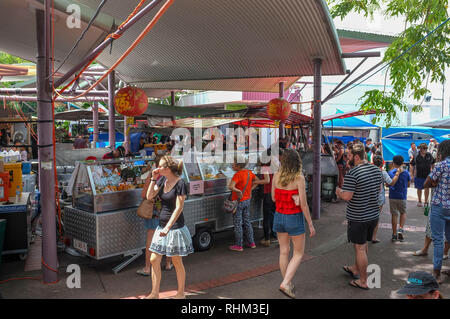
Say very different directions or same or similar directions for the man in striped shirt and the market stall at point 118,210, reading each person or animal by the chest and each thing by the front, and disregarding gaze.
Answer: very different directions

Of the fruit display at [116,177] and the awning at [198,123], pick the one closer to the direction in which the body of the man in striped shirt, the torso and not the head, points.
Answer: the awning

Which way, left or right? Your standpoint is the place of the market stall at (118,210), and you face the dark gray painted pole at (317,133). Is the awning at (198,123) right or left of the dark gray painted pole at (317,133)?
left

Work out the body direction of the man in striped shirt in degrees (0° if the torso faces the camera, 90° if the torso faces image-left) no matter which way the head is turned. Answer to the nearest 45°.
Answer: approximately 135°

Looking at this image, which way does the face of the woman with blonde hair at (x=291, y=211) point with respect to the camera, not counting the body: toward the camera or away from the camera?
away from the camera

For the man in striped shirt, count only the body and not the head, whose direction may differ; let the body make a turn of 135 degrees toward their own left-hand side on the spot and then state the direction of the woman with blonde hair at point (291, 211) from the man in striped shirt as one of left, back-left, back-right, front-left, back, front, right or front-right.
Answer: front-right

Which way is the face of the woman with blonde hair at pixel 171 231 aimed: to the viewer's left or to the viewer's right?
to the viewer's left

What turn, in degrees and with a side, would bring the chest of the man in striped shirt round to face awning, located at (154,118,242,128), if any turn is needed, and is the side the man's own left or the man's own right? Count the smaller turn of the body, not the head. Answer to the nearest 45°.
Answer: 0° — they already face it

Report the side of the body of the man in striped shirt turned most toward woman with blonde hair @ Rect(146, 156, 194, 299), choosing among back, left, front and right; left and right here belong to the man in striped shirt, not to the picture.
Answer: left

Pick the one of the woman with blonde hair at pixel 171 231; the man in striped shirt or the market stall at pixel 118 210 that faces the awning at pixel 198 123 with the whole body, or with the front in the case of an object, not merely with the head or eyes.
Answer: the man in striped shirt

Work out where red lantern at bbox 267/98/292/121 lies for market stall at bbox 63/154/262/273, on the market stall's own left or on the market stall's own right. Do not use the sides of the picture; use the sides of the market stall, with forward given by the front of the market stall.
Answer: on the market stall's own left

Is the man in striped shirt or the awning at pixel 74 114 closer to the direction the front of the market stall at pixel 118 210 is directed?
the man in striped shirt

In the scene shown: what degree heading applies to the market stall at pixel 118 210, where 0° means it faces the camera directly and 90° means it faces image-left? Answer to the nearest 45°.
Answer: approximately 315°
